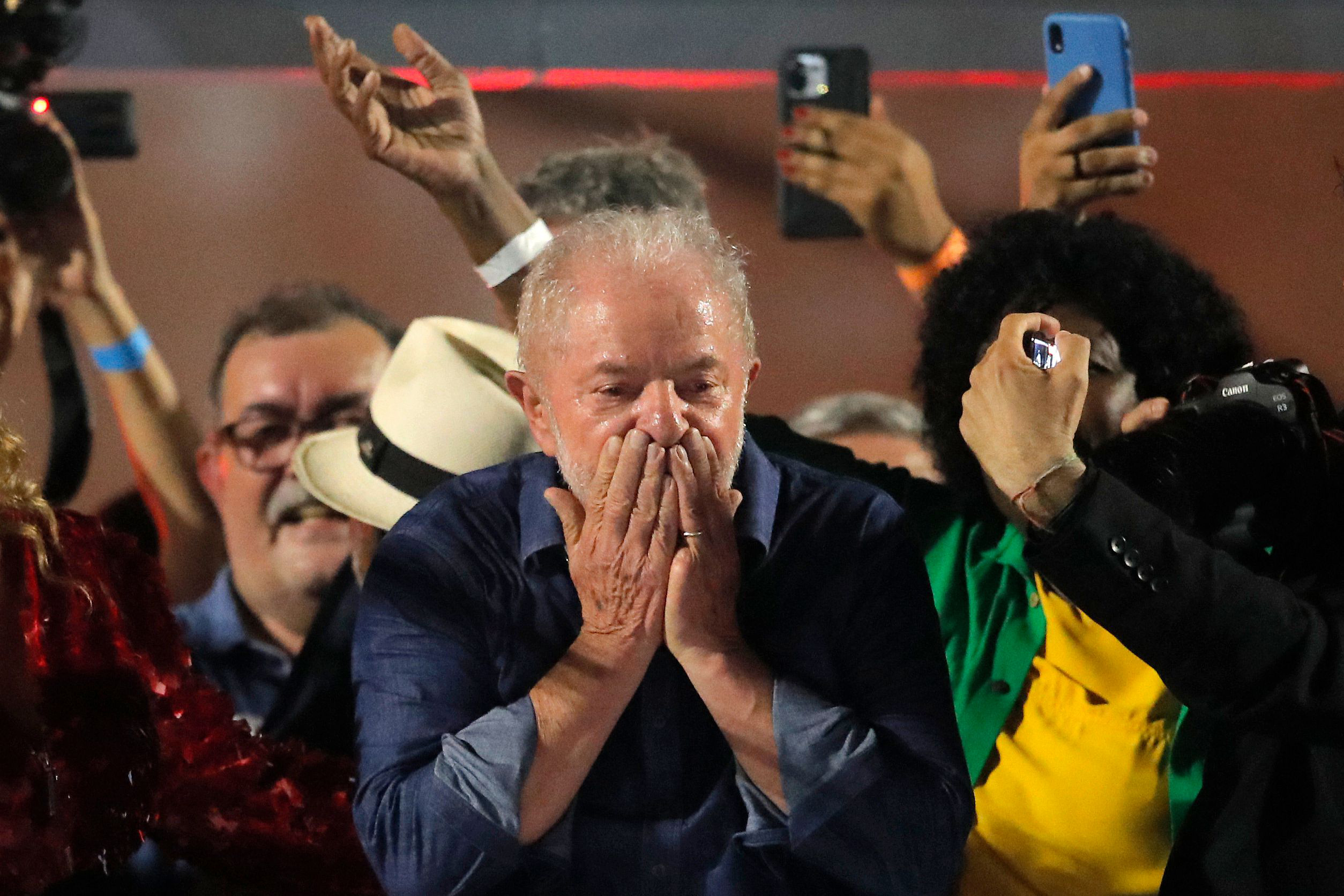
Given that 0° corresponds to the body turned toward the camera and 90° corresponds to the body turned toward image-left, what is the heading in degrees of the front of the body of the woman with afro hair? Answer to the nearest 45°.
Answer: approximately 0°

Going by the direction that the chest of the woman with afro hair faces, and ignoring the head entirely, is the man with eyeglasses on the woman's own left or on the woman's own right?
on the woman's own right

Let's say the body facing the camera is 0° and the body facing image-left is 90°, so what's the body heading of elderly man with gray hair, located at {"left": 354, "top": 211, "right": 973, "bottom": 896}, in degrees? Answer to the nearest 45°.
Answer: approximately 0°

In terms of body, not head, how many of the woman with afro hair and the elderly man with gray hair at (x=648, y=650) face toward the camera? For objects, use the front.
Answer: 2

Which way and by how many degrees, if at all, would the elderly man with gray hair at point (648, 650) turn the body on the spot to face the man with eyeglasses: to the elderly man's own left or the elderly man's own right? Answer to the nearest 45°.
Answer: approximately 135° to the elderly man's own right
